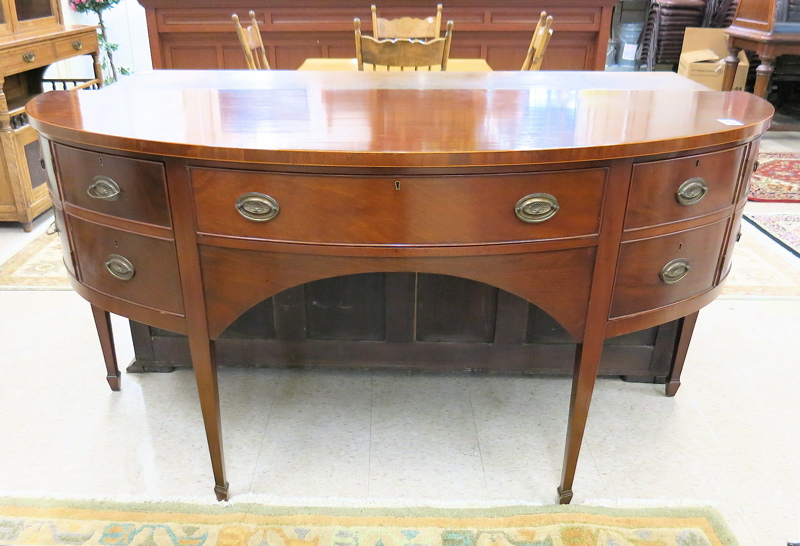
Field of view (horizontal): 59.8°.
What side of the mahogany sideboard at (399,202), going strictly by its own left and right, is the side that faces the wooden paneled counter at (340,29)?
back

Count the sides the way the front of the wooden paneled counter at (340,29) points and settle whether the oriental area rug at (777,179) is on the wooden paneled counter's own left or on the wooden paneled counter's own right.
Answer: on the wooden paneled counter's own left

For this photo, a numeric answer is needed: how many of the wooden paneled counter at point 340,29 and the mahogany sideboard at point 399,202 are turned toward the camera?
2
